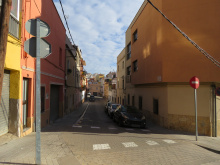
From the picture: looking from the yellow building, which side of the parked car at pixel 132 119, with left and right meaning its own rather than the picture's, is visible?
right

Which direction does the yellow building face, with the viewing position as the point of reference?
facing the viewer and to the right of the viewer

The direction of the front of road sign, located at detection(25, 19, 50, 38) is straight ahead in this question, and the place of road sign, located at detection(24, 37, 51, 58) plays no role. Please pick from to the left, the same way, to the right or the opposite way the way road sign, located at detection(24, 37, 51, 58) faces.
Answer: the same way

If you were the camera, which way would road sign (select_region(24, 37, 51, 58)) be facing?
facing away from the viewer

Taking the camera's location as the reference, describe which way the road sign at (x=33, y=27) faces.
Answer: facing away from the viewer

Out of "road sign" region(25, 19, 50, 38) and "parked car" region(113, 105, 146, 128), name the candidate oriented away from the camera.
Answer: the road sign
